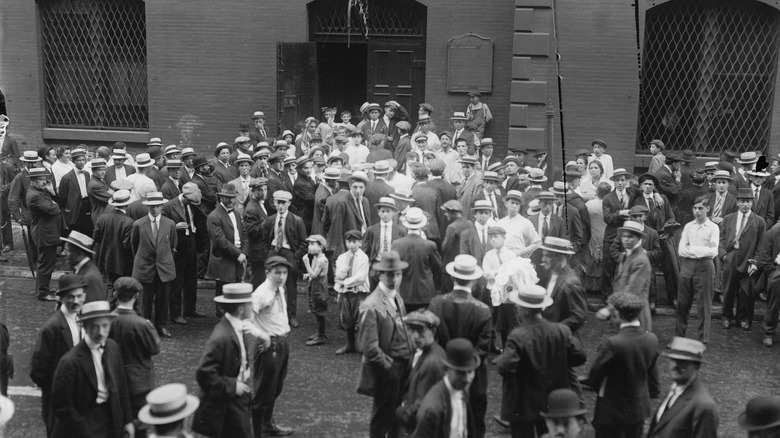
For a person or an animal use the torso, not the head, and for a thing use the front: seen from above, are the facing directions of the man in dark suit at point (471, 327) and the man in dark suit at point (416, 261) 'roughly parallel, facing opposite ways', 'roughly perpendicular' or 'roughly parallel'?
roughly parallel

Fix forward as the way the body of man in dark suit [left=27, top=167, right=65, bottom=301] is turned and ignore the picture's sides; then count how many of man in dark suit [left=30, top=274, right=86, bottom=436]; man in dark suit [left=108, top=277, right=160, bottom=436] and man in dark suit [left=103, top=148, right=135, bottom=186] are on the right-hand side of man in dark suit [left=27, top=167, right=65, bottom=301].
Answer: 2

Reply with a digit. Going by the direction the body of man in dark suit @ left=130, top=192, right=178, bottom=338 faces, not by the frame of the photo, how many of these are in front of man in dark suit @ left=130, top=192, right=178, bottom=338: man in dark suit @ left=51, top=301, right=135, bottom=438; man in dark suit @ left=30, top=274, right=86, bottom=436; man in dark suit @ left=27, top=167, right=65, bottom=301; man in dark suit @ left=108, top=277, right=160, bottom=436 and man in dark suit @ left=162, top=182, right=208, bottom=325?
3

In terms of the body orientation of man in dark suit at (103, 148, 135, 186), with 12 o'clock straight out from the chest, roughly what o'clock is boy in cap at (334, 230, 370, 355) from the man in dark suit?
The boy in cap is roughly at 11 o'clock from the man in dark suit.

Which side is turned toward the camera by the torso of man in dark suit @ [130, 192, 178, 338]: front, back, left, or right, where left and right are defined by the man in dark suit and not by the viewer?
front

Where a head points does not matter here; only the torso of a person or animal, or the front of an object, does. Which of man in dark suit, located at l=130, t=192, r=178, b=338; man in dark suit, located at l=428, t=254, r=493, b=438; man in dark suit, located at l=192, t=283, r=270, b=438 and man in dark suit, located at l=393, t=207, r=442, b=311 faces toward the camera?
man in dark suit, located at l=130, t=192, r=178, b=338

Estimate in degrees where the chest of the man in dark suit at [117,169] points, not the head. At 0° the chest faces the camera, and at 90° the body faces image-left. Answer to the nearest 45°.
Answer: approximately 0°

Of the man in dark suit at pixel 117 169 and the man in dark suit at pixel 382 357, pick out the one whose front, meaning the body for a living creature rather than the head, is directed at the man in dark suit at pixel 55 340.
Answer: the man in dark suit at pixel 117 169

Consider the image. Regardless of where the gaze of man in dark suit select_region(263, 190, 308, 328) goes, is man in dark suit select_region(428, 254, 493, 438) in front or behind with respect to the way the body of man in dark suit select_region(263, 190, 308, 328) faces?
in front

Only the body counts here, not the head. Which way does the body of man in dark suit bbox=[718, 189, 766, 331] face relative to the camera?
toward the camera

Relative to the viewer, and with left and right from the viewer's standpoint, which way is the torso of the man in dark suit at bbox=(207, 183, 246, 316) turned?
facing the viewer and to the right of the viewer

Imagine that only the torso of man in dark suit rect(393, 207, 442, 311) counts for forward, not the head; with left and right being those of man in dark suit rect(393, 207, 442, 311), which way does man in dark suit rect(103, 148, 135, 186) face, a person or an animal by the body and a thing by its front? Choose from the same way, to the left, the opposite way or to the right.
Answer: the opposite way

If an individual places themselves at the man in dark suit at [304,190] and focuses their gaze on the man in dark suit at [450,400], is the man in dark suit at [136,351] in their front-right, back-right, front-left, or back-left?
front-right

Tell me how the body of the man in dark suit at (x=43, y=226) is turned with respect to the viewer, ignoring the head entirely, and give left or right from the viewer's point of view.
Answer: facing to the right of the viewer

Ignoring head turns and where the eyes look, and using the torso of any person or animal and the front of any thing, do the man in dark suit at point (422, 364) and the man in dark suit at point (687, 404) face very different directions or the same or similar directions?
same or similar directions

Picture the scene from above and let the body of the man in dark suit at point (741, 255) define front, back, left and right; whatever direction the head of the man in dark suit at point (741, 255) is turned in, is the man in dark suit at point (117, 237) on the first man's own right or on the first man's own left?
on the first man's own right
